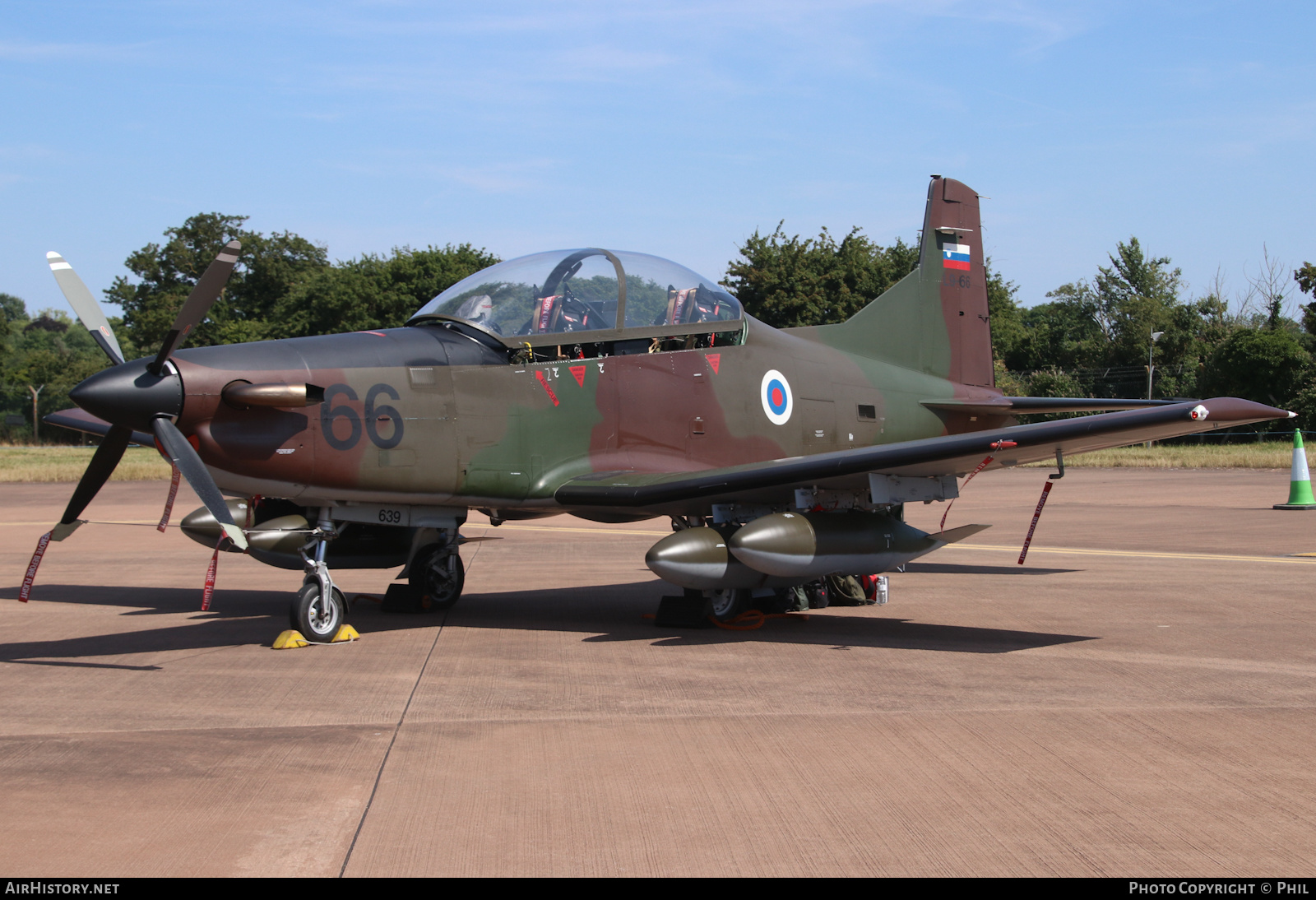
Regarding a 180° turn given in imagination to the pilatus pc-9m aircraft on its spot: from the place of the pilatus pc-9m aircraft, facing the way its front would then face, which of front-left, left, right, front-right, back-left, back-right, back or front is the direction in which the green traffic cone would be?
front

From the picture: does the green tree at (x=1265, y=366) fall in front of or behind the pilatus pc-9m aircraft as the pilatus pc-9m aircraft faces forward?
behind

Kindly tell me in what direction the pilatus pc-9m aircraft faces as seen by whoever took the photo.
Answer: facing the viewer and to the left of the viewer
